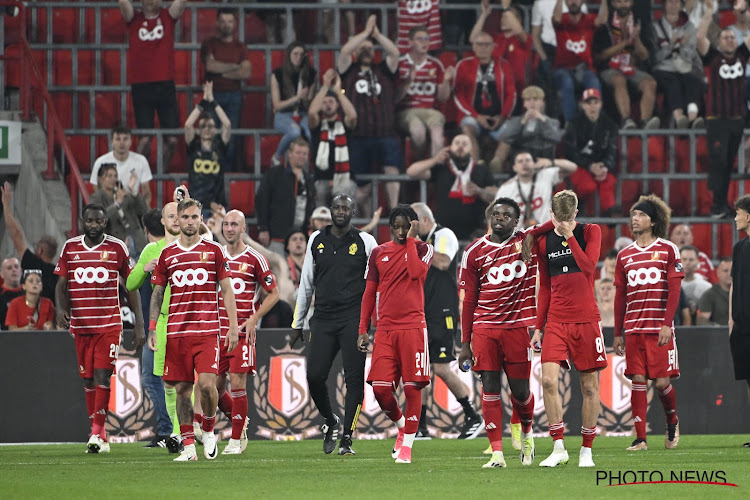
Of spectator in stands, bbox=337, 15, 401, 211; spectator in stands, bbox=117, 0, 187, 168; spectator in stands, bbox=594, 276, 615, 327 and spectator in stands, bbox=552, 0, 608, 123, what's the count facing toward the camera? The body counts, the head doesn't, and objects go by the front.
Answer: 4

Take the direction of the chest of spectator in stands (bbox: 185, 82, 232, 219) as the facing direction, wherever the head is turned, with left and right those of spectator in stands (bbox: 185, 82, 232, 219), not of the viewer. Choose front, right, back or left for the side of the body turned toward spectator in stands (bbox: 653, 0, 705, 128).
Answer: left

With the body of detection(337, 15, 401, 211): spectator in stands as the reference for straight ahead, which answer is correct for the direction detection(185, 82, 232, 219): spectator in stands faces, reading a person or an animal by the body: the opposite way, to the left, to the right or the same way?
the same way

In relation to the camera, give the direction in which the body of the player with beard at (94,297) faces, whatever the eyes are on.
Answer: toward the camera

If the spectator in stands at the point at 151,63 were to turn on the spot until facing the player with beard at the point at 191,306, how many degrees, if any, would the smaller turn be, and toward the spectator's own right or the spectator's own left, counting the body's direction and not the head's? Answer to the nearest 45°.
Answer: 0° — they already face them

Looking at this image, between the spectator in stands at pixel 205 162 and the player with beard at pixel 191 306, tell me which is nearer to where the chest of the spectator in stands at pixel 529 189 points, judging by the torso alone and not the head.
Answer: the player with beard

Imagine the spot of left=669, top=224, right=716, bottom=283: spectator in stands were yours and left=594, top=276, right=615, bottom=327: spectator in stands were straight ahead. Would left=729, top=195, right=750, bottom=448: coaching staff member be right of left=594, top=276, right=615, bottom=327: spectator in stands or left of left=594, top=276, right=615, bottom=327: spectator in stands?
left

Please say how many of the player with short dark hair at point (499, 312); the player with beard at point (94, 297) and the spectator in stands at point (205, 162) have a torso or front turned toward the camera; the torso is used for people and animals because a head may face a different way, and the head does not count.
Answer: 3

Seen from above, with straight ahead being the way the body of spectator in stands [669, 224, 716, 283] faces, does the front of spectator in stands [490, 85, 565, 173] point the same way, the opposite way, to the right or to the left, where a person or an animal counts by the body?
the same way

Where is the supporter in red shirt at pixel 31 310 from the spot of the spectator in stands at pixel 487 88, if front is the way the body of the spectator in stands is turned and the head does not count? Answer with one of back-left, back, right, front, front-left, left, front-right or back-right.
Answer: front-right

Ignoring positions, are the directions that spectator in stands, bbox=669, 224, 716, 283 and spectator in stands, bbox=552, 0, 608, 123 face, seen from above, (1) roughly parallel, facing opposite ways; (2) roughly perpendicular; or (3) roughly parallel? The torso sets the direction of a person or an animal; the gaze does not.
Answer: roughly parallel

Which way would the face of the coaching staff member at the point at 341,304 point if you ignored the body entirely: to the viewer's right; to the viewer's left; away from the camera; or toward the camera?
toward the camera

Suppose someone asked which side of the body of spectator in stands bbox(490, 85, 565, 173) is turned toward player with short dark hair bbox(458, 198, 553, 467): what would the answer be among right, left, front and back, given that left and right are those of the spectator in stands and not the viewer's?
front

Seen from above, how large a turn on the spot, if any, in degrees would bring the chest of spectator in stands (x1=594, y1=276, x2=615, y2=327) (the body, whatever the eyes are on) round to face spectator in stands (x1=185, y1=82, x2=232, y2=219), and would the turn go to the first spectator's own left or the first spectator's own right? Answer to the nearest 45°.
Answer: approximately 90° to the first spectator's own right

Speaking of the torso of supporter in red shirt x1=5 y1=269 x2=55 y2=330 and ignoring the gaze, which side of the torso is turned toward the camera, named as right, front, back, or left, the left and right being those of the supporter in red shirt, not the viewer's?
front

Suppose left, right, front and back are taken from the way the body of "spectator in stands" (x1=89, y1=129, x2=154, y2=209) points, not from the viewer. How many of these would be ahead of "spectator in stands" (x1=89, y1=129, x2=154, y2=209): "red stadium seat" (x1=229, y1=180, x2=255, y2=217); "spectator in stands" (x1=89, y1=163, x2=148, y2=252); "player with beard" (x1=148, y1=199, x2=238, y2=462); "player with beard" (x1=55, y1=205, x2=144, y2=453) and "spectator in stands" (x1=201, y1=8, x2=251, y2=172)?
3

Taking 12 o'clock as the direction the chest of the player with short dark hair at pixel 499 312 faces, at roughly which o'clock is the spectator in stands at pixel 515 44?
The spectator in stands is roughly at 6 o'clock from the player with short dark hair.
